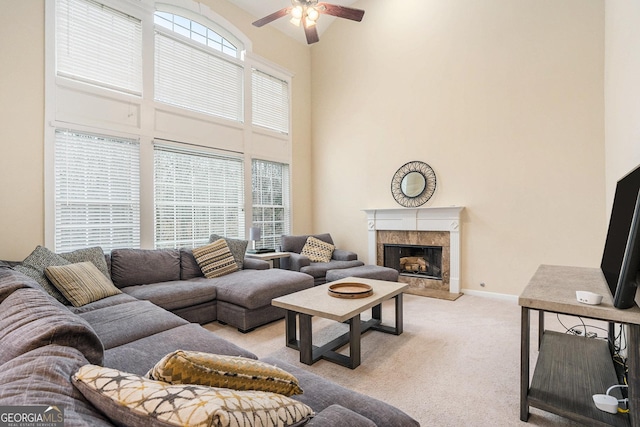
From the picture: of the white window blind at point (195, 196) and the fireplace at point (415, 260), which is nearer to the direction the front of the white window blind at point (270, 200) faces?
the fireplace

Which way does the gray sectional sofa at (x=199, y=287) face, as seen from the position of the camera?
facing the viewer and to the right of the viewer

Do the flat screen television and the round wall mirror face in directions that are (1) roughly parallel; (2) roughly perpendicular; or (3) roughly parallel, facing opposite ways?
roughly perpendicular

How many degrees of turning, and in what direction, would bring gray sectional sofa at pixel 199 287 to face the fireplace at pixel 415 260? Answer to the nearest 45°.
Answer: approximately 45° to its left

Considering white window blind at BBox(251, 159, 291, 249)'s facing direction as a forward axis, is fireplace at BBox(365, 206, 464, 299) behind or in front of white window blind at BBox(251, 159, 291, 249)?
in front

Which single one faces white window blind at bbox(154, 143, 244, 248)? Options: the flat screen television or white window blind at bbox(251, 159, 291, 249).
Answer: the flat screen television

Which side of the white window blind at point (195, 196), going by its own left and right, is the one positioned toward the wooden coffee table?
front

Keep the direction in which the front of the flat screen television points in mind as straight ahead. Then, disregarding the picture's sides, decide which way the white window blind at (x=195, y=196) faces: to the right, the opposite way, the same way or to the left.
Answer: the opposite way

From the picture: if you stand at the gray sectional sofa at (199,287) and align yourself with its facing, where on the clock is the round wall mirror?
The round wall mirror is roughly at 10 o'clock from the gray sectional sofa.

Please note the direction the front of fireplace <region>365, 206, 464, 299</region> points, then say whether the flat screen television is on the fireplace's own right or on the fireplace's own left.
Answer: on the fireplace's own left

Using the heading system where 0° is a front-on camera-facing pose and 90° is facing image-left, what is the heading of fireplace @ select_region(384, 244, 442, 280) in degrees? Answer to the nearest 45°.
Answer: approximately 45°

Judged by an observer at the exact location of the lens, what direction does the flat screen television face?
facing to the left of the viewer
